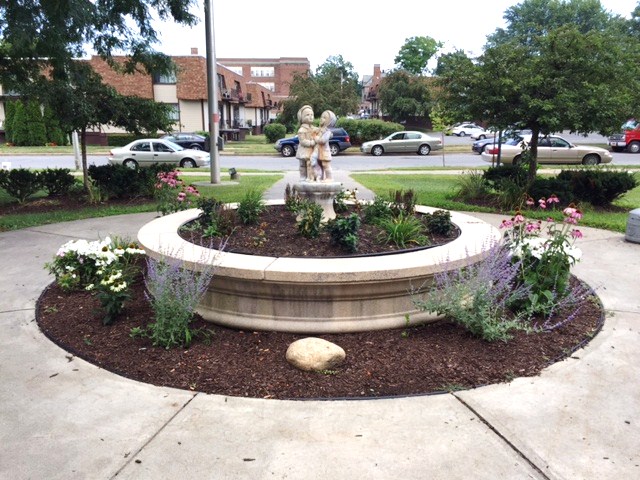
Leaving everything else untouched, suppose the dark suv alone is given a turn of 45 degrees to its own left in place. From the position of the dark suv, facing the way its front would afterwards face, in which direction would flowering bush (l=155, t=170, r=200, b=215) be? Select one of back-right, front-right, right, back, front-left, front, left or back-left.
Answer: front-left

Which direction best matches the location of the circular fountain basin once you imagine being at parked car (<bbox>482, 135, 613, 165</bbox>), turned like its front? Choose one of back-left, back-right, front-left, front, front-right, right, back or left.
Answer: right

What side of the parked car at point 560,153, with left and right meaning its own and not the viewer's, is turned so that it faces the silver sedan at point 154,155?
back

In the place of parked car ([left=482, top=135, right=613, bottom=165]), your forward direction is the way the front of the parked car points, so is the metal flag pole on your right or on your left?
on your right

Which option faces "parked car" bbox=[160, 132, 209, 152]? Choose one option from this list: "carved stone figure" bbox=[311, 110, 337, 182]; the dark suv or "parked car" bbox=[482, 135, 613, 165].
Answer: the dark suv

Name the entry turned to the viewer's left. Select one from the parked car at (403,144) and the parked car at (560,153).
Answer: the parked car at (403,144)

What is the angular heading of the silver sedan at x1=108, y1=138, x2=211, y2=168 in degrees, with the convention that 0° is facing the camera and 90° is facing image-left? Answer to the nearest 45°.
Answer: approximately 270°

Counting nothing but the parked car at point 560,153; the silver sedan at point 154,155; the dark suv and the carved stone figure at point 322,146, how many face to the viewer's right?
2

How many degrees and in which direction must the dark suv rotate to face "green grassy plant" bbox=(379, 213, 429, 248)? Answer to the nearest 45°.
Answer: approximately 90° to its left

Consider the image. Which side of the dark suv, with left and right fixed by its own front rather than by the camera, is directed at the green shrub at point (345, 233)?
left

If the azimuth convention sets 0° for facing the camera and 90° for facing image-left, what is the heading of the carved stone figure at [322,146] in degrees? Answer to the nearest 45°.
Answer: approximately 45°

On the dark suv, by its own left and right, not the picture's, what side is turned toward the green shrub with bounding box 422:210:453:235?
left

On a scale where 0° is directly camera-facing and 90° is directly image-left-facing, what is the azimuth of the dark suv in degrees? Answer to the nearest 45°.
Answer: approximately 90°

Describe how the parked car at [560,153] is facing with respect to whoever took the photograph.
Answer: facing to the right of the viewer

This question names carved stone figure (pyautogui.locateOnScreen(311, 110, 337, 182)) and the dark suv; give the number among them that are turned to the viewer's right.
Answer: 0

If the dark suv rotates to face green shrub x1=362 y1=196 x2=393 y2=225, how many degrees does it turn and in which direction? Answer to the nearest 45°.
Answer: approximately 90° to its left
